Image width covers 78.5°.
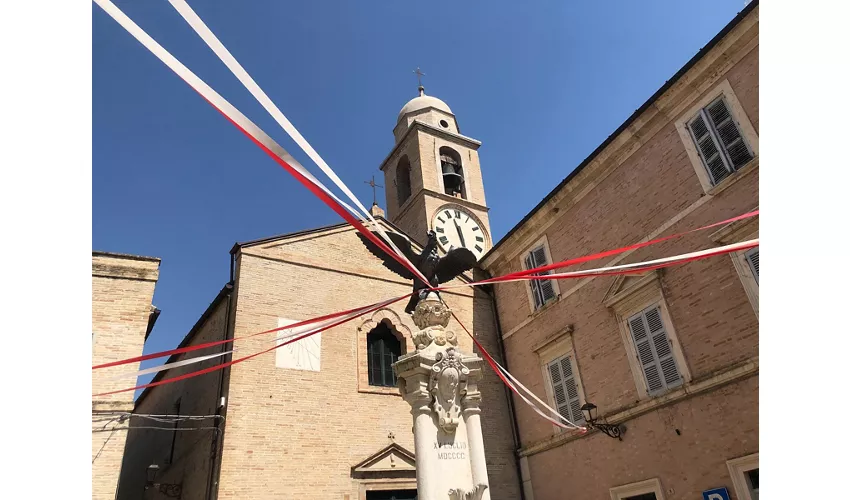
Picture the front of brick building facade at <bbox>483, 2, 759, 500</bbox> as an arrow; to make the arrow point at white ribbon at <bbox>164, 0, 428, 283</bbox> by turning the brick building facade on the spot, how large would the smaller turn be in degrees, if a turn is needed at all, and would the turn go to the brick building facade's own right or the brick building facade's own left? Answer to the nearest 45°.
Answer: approximately 45° to the brick building facade's own left

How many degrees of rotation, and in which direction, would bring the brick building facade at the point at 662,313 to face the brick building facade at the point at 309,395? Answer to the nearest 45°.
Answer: approximately 45° to its right

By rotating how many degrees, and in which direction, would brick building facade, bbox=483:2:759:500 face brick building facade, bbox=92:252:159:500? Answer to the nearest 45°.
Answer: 0° — it already faces it

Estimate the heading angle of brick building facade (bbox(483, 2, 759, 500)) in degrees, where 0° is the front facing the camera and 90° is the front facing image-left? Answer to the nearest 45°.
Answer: approximately 45°

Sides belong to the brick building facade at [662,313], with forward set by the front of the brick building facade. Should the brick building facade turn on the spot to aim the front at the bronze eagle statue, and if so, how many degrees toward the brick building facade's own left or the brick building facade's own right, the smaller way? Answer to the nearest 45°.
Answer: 0° — it already faces it

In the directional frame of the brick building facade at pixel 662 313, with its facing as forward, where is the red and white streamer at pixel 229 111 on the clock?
The red and white streamer is roughly at 11 o'clock from the brick building facade.

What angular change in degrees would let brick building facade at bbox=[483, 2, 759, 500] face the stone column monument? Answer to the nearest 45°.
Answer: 0° — it already faces it
